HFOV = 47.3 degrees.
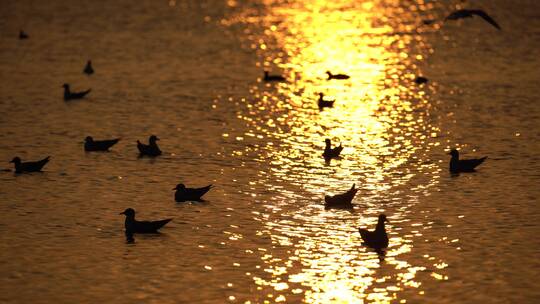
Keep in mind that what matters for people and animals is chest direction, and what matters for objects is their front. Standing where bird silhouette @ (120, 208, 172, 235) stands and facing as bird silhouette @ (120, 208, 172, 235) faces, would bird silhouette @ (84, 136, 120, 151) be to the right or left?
on its right

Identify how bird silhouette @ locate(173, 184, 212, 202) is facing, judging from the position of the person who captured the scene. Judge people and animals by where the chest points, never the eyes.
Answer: facing to the left of the viewer

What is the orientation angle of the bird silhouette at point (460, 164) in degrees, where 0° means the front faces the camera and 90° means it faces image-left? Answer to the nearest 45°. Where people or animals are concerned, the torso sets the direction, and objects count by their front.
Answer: approximately 90°

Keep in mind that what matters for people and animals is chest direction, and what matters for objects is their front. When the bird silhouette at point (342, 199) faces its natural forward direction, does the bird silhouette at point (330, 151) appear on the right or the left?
on its right

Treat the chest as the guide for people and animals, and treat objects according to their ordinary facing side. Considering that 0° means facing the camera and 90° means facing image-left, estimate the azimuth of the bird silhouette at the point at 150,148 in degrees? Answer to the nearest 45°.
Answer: approximately 270°

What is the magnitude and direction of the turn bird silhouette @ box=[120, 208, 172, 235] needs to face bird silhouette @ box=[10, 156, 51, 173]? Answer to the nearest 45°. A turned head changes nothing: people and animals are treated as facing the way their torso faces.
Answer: approximately 45° to its right

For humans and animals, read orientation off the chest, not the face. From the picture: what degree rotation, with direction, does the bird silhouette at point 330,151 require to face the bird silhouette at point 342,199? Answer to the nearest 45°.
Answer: approximately 90° to its left

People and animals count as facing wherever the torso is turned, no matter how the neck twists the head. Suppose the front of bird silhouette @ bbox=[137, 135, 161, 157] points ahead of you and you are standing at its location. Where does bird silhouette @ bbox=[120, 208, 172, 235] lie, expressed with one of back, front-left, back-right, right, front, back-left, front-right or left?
right

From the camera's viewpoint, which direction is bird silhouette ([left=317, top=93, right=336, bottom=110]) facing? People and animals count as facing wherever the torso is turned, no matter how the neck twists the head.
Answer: to the viewer's left

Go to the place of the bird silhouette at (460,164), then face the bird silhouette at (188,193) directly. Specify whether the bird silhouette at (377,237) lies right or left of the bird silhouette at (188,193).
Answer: left

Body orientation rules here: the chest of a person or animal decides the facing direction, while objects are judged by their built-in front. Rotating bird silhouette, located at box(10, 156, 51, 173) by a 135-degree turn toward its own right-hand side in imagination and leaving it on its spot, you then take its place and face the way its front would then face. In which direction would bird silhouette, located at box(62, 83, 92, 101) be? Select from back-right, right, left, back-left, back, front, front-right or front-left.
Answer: front-left

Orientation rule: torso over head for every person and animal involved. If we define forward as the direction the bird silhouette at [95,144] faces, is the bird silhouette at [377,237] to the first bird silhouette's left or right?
on its left

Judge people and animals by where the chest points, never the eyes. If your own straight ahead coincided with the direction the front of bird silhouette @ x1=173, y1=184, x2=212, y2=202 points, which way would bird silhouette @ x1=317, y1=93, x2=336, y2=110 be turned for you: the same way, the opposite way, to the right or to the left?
the same way

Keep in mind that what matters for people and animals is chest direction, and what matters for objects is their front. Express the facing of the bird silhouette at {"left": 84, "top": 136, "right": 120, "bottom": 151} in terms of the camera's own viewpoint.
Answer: facing to the left of the viewer

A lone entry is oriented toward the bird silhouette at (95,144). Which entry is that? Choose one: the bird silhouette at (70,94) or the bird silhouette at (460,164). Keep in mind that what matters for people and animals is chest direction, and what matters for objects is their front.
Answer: the bird silhouette at (460,164)
